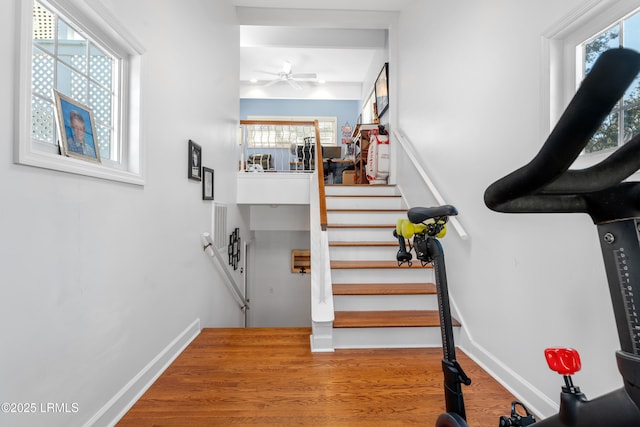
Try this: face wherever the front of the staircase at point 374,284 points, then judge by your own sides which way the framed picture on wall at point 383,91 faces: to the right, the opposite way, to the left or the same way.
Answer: to the right

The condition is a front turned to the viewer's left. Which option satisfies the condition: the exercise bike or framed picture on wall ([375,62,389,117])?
the framed picture on wall

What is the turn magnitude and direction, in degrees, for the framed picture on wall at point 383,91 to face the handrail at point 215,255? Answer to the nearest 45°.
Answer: approximately 45° to its left

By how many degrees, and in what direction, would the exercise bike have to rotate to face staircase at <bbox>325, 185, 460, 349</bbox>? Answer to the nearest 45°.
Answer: approximately 180°

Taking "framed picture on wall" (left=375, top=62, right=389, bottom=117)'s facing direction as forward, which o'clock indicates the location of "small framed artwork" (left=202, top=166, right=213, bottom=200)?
The small framed artwork is roughly at 10 o'clock from the framed picture on wall.

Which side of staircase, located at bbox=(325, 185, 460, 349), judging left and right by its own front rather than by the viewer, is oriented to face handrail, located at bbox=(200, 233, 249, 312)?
right

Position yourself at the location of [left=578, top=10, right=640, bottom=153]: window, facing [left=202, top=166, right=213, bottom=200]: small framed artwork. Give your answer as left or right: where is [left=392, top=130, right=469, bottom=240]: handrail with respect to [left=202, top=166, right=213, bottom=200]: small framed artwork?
right

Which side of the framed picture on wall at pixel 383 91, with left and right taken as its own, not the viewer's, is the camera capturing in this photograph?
left
